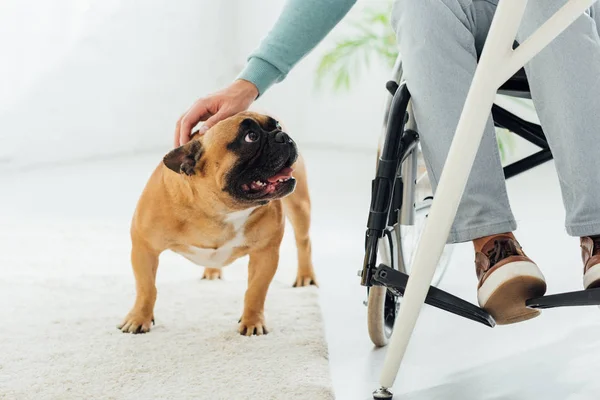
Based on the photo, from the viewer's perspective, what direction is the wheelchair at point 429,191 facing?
toward the camera
